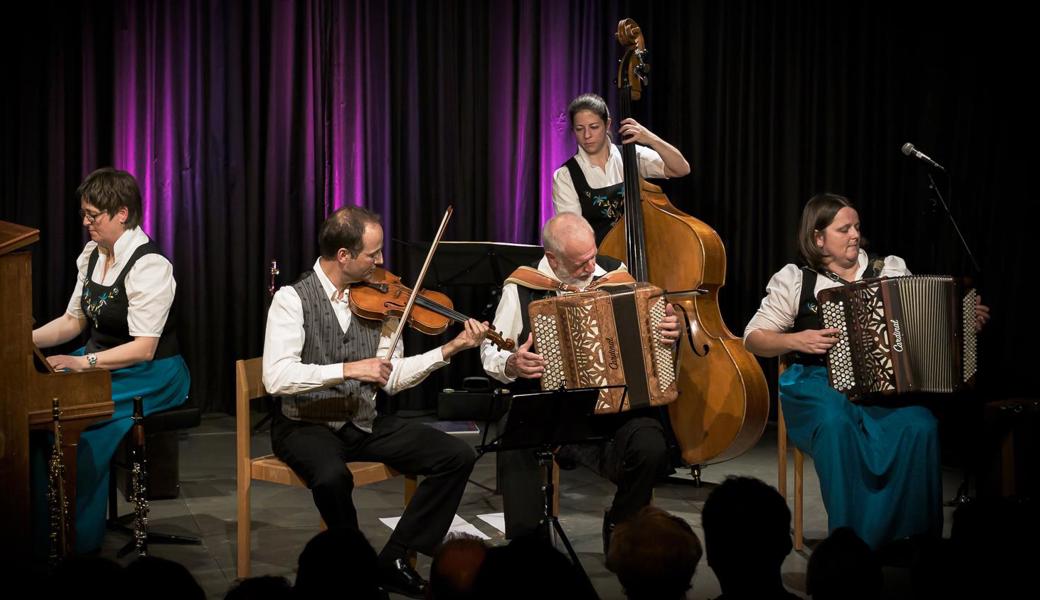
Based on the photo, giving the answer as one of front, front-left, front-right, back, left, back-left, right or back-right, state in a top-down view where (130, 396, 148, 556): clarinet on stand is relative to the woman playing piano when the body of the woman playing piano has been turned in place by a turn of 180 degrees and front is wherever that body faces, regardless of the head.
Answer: back-right

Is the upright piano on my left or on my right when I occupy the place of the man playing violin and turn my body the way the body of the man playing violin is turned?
on my right

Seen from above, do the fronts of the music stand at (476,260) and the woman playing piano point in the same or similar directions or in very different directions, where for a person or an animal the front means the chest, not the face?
very different directions

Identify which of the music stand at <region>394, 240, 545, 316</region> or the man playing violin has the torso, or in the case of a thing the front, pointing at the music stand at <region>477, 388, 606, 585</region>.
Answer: the man playing violin

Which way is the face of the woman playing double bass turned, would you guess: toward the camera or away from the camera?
toward the camera

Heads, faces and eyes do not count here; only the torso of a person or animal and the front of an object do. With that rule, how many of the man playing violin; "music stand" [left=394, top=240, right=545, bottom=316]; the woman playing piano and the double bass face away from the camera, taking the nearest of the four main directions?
1

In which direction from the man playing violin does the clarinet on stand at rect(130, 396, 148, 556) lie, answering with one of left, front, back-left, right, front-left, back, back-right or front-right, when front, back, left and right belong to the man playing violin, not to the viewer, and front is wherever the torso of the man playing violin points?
back-right

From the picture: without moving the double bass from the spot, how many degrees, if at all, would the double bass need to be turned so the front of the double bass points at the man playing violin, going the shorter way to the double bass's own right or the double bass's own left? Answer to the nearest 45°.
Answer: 0° — it already faces them

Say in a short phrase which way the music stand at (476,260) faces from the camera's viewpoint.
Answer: facing away from the viewer

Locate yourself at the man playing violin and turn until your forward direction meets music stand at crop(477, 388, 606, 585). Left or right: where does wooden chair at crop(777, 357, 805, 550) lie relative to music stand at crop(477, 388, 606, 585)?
left

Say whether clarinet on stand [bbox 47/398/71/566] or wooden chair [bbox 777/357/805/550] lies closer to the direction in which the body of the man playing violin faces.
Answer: the wooden chair

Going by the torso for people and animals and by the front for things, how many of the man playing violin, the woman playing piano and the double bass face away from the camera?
0

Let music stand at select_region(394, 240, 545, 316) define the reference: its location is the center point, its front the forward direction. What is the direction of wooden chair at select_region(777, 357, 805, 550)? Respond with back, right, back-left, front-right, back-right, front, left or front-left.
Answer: back-right

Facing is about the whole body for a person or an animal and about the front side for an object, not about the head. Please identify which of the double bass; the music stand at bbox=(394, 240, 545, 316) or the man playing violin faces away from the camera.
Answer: the music stand

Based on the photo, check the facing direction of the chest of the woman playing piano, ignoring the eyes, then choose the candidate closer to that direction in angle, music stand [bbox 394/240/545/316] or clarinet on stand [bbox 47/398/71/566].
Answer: the clarinet on stand

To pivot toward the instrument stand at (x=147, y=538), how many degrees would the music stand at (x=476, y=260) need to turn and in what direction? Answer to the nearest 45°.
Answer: approximately 135° to its left

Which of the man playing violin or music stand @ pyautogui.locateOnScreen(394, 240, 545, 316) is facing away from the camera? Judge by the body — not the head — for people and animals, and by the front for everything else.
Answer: the music stand

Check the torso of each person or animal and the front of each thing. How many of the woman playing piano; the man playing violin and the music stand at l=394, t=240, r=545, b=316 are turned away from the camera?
1
